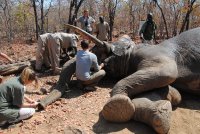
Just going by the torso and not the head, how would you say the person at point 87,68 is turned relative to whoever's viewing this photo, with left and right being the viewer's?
facing away from the viewer and to the right of the viewer

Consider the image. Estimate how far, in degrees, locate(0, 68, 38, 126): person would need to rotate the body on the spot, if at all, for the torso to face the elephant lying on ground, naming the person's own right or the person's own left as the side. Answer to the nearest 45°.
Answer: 0° — they already face it

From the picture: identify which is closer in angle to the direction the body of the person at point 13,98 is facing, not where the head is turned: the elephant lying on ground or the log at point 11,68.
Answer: the elephant lying on ground

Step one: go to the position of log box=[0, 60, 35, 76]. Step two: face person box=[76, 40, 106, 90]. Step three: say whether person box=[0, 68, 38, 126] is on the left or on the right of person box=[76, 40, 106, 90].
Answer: right

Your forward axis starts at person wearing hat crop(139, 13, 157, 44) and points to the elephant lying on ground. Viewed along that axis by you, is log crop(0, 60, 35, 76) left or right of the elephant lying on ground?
right

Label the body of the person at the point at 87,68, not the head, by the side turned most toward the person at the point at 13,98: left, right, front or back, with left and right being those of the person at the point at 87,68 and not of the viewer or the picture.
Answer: back

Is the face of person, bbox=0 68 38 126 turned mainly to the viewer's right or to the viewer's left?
to the viewer's right

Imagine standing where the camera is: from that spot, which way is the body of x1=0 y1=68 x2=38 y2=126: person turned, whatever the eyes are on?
to the viewer's right
